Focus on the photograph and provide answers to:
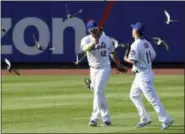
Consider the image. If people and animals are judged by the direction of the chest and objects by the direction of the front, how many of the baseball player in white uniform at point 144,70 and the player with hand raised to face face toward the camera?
1

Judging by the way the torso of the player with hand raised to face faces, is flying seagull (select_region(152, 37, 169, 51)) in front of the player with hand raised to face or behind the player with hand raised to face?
behind

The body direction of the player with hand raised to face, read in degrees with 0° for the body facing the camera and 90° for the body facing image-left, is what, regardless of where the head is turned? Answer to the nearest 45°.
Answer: approximately 0°

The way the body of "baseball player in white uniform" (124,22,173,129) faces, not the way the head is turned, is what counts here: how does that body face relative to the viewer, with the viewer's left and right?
facing away from the viewer and to the left of the viewer

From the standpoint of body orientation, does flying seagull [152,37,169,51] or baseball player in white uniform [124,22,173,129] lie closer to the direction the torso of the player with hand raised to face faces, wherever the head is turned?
the baseball player in white uniform

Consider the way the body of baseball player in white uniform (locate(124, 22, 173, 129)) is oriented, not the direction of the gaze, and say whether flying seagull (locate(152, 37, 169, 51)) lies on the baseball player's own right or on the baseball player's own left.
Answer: on the baseball player's own right
